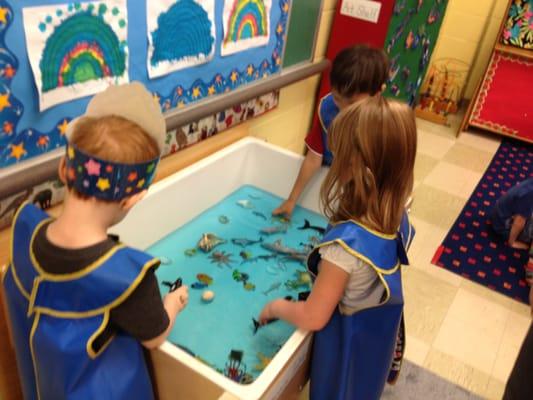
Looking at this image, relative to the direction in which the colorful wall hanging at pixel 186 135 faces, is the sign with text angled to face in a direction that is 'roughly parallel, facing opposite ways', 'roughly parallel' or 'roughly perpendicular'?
roughly perpendicular

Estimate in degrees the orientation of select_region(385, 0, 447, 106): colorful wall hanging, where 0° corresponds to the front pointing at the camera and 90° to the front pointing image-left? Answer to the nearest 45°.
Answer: approximately 0°

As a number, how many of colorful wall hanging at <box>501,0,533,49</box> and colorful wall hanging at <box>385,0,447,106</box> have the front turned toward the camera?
2

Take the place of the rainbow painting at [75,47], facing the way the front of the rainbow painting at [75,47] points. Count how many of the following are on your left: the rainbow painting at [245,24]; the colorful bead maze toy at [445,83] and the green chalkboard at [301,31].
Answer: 3

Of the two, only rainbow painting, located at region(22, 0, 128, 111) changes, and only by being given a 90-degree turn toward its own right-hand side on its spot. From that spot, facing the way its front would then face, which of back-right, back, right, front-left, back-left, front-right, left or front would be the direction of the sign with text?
back

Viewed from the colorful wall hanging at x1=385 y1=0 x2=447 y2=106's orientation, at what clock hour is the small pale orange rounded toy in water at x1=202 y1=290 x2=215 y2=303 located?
The small pale orange rounded toy in water is roughly at 12 o'clock from the colorful wall hanging.

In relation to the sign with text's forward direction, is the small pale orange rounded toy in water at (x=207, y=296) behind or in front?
in front

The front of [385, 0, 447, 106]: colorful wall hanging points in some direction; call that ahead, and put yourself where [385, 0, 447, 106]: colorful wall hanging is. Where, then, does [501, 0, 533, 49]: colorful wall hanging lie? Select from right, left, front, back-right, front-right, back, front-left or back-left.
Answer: back-left
